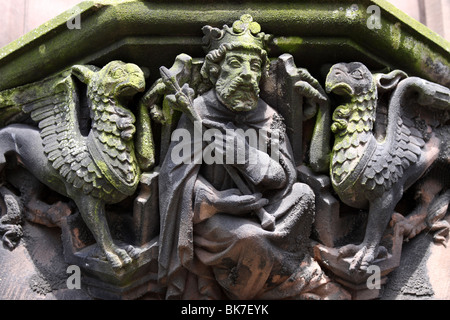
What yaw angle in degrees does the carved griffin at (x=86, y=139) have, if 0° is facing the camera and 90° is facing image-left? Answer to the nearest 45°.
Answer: approximately 270°

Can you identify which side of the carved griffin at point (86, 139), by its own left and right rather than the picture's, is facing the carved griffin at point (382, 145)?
front

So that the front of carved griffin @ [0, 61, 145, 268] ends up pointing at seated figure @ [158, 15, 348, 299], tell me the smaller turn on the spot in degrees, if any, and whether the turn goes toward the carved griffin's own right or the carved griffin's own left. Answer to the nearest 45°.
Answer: approximately 45° to the carved griffin's own right
